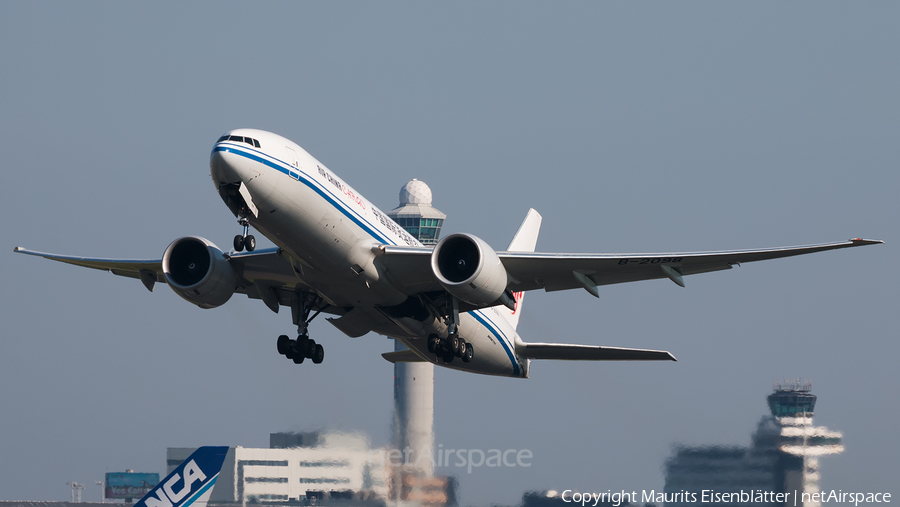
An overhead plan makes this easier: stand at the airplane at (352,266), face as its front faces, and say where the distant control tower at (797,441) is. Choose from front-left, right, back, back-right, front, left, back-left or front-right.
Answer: back

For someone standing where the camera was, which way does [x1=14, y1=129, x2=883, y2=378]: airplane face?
facing the viewer and to the left of the viewer

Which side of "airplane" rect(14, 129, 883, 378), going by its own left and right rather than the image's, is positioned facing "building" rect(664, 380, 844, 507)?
back
